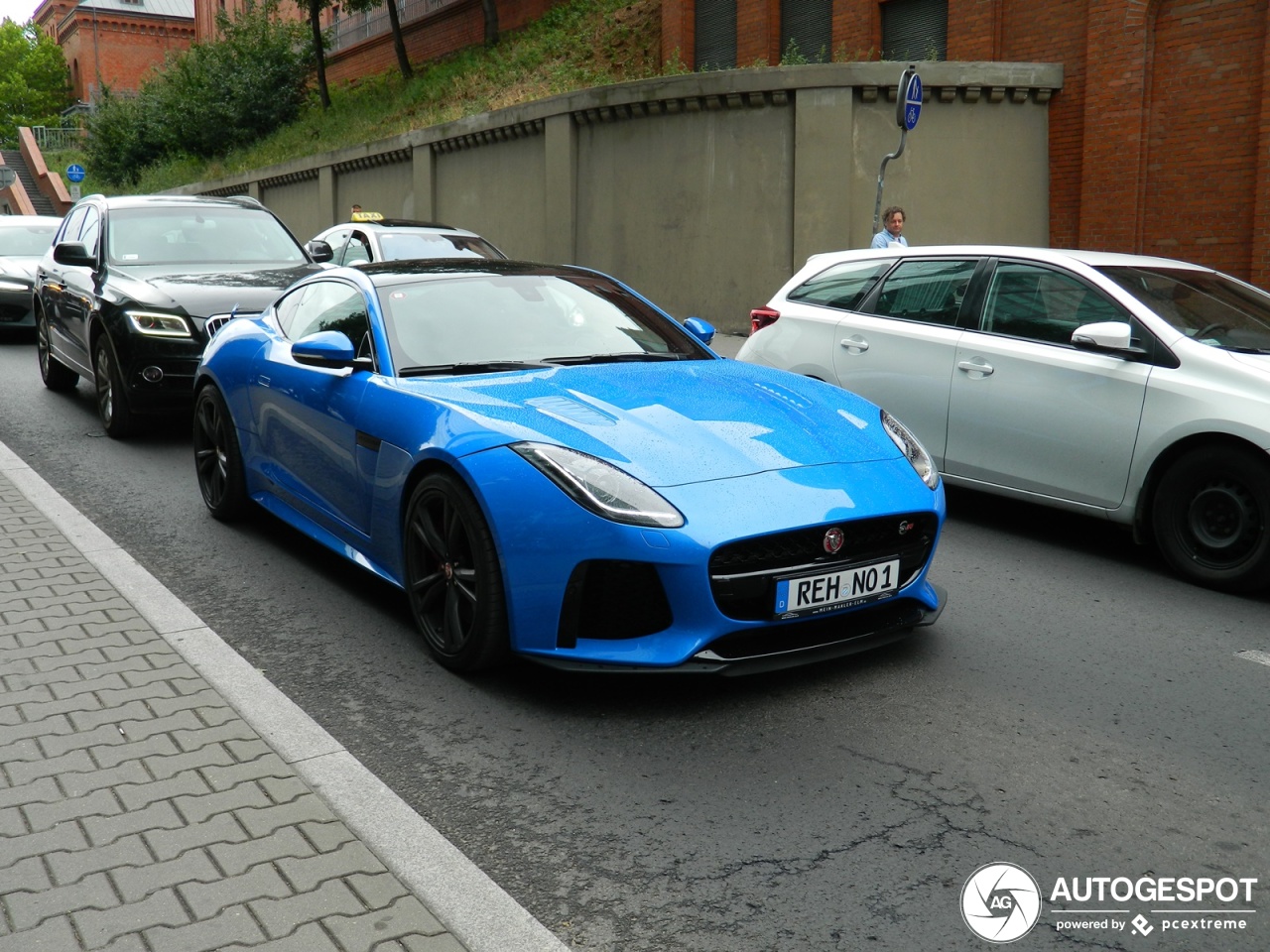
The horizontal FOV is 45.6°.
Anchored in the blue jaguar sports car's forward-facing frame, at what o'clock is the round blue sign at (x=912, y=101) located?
The round blue sign is roughly at 8 o'clock from the blue jaguar sports car.

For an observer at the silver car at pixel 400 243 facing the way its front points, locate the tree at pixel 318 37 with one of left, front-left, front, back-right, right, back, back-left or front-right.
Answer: back-left

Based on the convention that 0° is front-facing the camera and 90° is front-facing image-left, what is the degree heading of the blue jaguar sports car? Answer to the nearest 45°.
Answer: approximately 315°

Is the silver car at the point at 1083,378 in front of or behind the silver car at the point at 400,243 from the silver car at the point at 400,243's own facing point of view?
in front

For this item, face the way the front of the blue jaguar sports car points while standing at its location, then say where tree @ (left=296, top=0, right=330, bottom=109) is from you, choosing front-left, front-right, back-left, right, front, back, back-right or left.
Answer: back-left

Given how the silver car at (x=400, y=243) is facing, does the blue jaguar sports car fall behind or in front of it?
in front

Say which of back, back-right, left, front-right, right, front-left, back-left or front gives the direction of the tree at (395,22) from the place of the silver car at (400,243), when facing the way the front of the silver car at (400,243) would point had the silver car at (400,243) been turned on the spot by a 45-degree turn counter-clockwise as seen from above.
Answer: left

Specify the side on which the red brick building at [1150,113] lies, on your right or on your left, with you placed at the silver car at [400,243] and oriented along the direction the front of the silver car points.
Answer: on your left

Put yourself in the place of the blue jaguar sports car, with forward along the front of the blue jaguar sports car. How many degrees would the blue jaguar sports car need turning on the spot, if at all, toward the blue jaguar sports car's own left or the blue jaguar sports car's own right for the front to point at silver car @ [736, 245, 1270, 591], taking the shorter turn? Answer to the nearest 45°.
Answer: approximately 90° to the blue jaguar sports car's own left

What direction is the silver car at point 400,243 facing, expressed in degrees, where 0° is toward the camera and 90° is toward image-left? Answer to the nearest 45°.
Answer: approximately 315°

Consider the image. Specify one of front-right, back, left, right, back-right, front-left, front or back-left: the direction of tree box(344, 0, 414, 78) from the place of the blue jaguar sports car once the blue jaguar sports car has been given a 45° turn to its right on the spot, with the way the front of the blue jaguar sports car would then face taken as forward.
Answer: back

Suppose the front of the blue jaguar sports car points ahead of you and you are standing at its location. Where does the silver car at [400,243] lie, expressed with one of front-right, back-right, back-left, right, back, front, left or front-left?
back-left

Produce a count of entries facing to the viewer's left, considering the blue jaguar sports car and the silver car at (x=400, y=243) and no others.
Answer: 0
